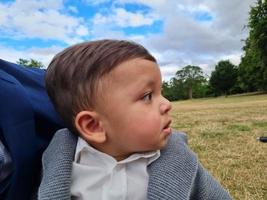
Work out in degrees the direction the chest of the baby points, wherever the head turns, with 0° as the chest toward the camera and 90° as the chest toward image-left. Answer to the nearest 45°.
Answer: approximately 0°

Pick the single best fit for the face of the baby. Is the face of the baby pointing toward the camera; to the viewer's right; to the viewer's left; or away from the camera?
to the viewer's right
